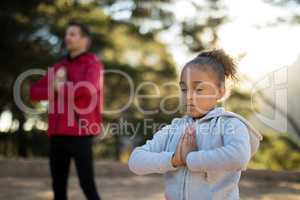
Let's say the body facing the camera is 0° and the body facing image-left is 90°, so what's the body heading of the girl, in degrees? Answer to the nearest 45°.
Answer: approximately 45°

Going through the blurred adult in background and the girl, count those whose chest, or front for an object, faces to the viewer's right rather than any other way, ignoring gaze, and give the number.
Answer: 0

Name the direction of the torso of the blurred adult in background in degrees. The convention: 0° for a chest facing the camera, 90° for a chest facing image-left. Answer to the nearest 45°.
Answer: approximately 45°

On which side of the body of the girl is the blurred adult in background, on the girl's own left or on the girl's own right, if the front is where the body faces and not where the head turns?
on the girl's own right
